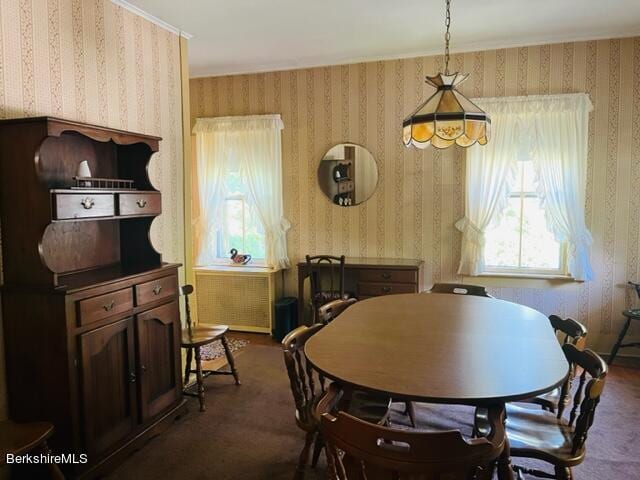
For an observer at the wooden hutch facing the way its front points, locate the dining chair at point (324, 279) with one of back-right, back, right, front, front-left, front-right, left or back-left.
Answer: left

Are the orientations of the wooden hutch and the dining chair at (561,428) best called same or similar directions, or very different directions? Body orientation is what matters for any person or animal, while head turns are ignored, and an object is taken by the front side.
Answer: very different directions

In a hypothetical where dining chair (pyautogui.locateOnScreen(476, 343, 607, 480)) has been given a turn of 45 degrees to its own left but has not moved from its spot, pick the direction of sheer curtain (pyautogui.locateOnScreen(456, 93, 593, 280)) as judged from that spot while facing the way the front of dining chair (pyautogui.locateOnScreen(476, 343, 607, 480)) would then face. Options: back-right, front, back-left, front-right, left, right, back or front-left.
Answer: back-right

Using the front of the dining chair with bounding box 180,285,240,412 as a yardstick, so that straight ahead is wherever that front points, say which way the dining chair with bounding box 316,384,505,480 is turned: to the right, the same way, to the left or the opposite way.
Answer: to the left

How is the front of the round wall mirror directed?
toward the camera

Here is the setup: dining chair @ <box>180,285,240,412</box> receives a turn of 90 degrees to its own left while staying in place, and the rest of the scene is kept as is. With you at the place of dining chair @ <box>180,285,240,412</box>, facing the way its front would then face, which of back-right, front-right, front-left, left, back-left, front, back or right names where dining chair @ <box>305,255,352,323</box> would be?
front-right

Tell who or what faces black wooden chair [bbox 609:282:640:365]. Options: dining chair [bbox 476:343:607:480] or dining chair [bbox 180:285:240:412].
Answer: dining chair [bbox 180:285:240:412]

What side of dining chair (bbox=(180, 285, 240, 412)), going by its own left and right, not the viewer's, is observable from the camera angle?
right

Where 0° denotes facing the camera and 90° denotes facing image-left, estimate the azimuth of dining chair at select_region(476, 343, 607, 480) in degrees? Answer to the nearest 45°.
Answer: approximately 90°

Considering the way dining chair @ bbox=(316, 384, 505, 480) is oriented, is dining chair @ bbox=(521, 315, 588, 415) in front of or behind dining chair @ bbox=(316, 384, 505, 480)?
in front

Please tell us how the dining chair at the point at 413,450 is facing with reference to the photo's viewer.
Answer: facing away from the viewer

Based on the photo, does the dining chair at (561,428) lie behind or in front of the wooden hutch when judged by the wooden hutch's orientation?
in front

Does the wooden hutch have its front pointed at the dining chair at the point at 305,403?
yes

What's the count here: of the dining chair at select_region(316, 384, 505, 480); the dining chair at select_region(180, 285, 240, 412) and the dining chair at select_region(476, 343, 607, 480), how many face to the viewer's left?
1

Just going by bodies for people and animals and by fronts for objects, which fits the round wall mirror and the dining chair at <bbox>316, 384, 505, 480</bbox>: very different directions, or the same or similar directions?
very different directions

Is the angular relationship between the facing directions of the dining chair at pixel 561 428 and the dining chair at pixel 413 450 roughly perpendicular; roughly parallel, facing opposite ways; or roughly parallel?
roughly perpendicular

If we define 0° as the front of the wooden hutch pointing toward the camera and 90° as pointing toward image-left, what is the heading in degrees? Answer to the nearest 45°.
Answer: approximately 315°

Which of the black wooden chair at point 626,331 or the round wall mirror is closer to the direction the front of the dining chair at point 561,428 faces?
the round wall mirror
